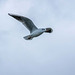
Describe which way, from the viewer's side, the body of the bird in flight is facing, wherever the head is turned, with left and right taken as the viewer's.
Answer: facing to the right of the viewer
